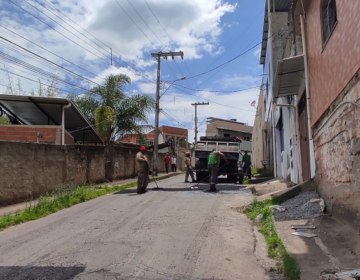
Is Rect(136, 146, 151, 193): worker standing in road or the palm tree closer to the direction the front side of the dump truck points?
the palm tree

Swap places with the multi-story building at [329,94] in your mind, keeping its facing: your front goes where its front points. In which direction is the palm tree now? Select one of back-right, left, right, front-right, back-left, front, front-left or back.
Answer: front-right

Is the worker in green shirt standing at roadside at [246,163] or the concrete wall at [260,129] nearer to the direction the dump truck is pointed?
the concrete wall

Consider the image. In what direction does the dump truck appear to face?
away from the camera

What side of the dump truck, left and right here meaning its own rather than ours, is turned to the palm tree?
left

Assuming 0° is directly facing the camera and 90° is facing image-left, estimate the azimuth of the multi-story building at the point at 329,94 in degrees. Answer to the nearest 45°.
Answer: approximately 90°

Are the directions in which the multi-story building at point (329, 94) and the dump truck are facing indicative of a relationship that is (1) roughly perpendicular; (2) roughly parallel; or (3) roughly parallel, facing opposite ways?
roughly perpendicular

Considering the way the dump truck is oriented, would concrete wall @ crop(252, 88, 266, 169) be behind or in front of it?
in front

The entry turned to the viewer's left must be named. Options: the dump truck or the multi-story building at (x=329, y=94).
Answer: the multi-story building

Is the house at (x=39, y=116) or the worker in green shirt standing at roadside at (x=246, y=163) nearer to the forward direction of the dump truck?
the worker in green shirt standing at roadside

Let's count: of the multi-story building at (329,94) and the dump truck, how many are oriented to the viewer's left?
1

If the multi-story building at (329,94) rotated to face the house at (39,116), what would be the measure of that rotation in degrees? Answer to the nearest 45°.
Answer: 0° — it already faces it
